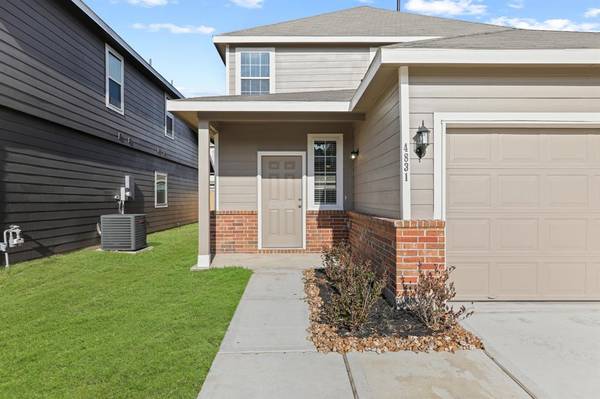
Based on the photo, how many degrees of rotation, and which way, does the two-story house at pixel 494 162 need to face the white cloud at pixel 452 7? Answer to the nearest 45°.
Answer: approximately 180°

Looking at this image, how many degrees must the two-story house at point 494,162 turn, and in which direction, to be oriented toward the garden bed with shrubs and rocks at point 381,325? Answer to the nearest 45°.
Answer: approximately 45° to its right

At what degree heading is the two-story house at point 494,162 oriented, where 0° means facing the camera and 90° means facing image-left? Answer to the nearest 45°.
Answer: approximately 0°

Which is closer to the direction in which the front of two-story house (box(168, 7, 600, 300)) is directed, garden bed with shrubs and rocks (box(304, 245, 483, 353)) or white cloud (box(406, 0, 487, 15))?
the garden bed with shrubs and rocks
